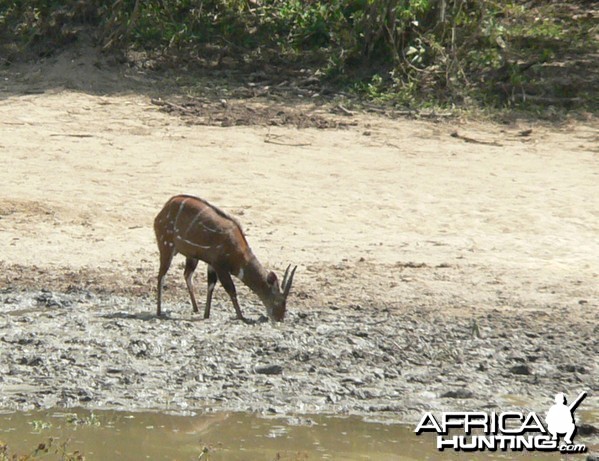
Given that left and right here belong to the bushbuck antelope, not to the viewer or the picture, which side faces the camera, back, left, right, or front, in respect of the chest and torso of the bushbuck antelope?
right
